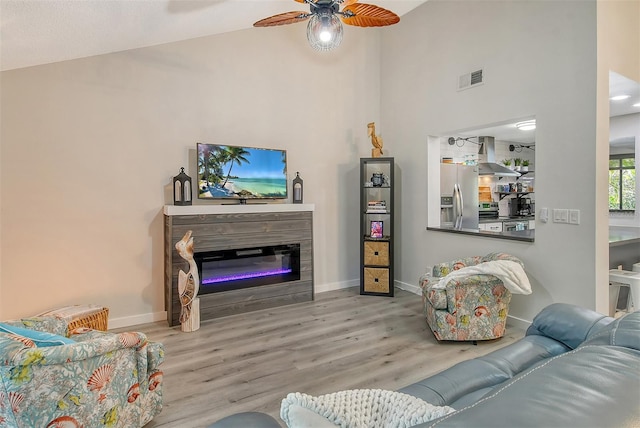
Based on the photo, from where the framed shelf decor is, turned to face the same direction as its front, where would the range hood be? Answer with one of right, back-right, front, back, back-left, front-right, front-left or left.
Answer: back-left

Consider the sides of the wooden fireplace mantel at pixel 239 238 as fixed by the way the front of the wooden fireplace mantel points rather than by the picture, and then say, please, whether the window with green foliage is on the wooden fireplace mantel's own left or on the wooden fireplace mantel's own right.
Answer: on the wooden fireplace mantel's own left

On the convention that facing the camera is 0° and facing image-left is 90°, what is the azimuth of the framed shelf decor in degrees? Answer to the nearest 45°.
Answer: approximately 0°

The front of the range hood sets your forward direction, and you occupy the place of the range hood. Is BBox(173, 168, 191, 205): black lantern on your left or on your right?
on your right

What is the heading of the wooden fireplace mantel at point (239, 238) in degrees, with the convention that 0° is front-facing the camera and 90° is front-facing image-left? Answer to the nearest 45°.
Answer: approximately 315°
